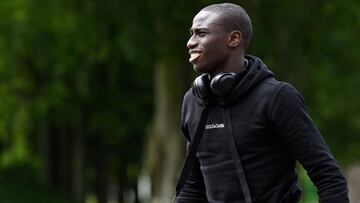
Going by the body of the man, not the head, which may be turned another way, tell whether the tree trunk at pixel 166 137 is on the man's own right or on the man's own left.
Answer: on the man's own right

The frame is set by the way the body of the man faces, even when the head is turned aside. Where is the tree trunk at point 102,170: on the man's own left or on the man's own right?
on the man's own right

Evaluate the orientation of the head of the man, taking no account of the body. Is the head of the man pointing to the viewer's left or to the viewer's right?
to the viewer's left

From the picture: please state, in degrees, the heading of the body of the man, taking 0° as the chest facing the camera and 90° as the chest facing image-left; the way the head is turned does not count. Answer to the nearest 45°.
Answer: approximately 45°

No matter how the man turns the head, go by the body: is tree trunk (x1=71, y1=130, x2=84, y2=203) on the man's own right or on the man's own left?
on the man's own right
